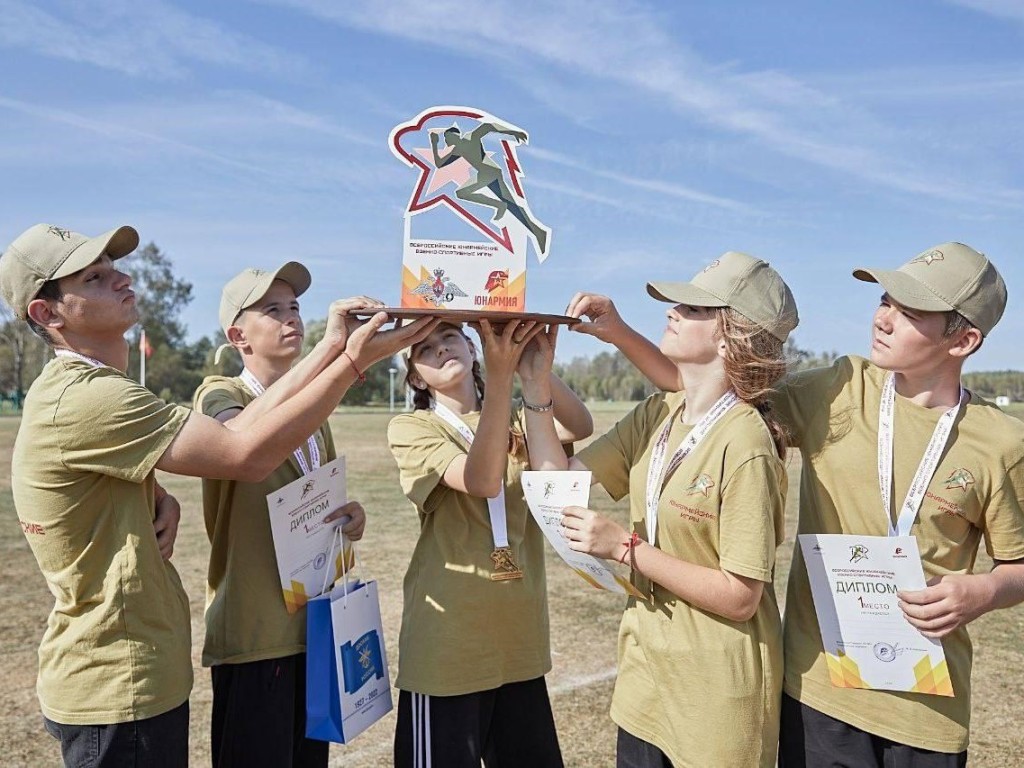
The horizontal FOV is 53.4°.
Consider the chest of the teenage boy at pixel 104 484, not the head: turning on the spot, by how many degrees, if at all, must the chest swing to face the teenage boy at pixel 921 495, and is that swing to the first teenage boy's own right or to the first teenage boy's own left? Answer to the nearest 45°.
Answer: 0° — they already face them

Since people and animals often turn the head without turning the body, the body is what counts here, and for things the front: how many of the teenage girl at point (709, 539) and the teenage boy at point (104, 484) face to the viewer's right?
1

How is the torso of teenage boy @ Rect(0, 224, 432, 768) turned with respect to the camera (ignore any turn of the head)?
to the viewer's right

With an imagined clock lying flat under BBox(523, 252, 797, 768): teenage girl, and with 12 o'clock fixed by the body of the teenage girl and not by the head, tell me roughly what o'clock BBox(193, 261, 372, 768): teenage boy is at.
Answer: The teenage boy is roughly at 2 o'clock from the teenage girl.

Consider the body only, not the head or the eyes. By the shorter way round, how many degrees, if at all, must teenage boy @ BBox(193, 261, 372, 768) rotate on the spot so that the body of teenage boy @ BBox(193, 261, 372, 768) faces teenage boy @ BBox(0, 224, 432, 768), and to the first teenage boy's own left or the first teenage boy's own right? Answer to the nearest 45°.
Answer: approximately 90° to the first teenage boy's own right

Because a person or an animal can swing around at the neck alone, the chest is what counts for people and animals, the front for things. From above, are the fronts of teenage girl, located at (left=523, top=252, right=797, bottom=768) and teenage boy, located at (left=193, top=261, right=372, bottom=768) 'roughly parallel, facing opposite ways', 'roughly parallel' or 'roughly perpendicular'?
roughly perpendicular

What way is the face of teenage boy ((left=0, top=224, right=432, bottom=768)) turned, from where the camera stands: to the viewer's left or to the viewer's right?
to the viewer's right

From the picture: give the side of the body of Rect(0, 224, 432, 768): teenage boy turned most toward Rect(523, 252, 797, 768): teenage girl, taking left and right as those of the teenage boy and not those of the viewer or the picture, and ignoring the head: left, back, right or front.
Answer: front

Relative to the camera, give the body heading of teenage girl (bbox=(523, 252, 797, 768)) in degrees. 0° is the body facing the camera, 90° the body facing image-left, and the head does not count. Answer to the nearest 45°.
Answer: approximately 45°

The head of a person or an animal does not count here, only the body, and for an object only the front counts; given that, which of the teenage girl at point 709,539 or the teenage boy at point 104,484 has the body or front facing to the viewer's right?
the teenage boy

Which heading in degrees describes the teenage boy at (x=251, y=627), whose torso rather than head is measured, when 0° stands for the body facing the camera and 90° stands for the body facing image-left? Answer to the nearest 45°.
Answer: approximately 315°
